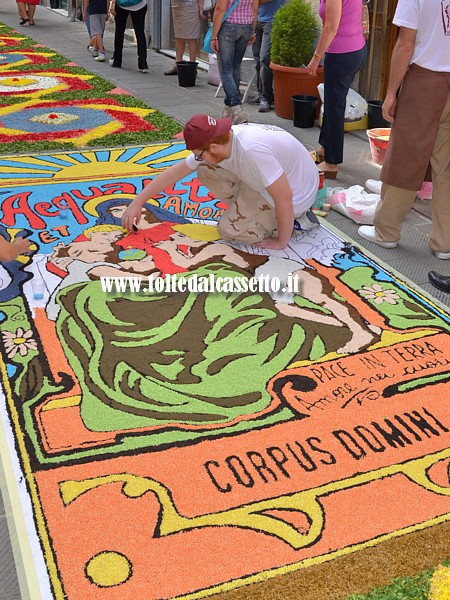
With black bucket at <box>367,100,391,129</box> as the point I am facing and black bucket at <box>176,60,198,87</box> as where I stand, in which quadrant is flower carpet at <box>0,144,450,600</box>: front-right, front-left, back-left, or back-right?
front-right

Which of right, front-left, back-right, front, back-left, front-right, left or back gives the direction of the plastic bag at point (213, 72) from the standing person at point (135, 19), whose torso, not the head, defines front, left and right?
back-right

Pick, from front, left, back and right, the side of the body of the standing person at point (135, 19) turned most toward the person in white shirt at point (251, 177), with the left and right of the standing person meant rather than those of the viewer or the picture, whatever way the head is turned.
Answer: back

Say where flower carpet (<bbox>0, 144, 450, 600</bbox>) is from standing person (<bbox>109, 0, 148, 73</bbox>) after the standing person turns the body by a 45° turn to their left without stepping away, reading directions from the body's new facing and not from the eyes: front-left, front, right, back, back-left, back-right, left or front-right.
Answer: front-right

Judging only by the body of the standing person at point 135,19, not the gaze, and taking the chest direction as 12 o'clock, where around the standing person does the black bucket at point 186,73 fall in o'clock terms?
The black bucket is roughly at 11 o'clock from the standing person.

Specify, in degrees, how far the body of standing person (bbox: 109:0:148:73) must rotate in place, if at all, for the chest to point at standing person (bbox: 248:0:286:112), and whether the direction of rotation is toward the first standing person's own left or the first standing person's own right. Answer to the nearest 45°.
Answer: approximately 45° to the first standing person's own left

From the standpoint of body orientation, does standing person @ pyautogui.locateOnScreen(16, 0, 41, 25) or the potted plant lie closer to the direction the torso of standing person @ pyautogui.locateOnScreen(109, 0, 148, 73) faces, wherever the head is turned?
the potted plant

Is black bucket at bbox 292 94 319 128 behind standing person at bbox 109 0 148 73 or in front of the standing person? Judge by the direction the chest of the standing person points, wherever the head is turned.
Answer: in front

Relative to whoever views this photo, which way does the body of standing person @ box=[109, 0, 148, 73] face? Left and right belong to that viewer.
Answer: facing the viewer

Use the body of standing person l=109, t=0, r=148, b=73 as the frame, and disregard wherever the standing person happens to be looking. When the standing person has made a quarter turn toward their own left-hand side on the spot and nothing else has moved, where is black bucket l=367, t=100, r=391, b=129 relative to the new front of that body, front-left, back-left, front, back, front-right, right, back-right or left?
front-right
